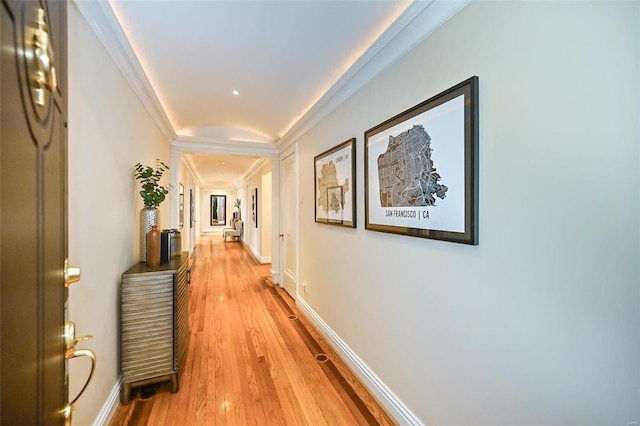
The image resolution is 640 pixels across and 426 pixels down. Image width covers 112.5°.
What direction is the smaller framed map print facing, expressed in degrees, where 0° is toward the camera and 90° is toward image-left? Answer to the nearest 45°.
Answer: approximately 45°

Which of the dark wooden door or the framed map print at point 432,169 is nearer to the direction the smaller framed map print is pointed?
the dark wooden door

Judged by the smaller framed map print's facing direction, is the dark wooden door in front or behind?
in front

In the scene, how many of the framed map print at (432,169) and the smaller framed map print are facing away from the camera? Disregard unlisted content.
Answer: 0

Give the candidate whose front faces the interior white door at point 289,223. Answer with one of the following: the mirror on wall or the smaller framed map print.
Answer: the mirror on wall

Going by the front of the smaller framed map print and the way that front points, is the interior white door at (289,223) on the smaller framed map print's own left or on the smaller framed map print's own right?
on the smaller framed map print's own right

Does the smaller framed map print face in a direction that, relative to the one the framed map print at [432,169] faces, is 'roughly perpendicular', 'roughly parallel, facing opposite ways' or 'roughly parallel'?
roughly parallel

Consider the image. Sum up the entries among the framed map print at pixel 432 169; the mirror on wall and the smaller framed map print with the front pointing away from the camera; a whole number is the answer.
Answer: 0

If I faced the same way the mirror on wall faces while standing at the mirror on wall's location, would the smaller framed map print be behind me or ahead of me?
ahead

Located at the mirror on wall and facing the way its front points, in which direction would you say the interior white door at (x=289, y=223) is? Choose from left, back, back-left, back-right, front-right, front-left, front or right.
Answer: front

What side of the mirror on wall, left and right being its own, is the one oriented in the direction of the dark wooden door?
front

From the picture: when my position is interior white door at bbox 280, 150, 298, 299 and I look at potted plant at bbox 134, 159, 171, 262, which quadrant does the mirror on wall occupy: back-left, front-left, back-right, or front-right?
back-right

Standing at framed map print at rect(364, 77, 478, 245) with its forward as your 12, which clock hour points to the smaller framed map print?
The smaller framed map print is roughly at 3 o'clock from the framed map print.

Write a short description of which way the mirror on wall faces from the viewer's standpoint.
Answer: facing the viewer

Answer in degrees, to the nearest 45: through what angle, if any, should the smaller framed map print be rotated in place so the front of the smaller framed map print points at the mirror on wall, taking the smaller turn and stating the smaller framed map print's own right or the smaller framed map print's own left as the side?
approximately 90° to the smaller framed map print's own right

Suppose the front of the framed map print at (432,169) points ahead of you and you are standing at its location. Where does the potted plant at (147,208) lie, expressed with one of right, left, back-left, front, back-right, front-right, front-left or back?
front-right
